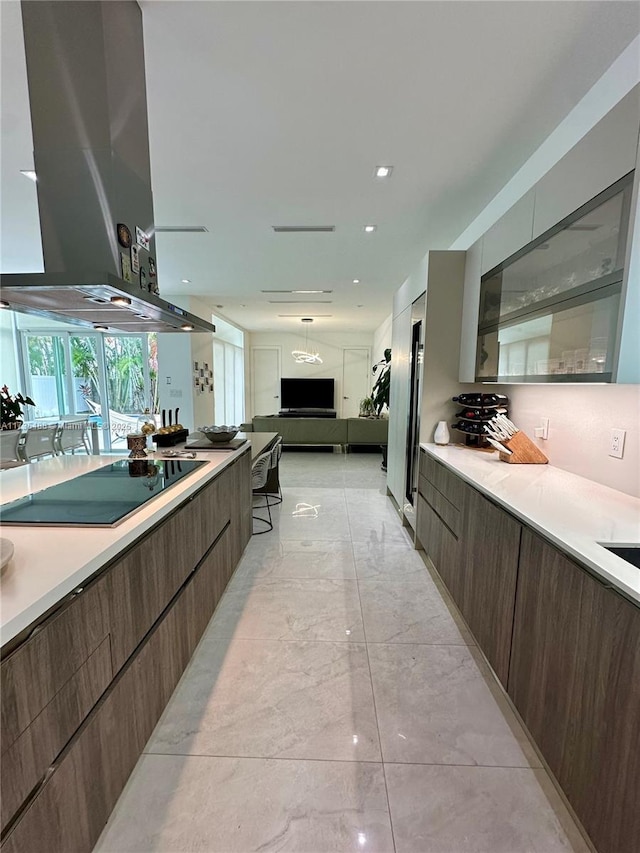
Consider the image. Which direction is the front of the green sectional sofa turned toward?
away from the camera

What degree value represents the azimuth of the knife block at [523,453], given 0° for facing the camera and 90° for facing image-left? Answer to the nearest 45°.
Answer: approximately 90°

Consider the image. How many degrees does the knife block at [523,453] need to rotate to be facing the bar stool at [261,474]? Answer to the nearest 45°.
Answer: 0° — it already faces it

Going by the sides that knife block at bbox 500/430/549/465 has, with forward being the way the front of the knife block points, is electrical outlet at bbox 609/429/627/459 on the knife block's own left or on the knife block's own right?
on the knife block's own left

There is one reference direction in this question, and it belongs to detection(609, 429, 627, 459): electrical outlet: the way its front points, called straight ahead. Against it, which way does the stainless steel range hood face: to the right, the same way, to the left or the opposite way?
the opposite way

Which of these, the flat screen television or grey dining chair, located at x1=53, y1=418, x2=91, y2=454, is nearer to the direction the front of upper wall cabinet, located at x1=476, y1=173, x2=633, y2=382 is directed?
the grey dining chair

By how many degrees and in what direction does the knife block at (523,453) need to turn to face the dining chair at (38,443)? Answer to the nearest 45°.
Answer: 0° — it already faces it

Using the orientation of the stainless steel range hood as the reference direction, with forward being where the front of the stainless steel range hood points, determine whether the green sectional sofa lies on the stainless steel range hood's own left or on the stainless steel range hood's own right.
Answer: on the stainless steel range hood's own left

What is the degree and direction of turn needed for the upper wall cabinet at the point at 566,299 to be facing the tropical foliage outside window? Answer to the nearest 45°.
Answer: approximately 45° to its right

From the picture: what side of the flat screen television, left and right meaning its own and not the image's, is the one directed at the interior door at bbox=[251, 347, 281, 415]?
right

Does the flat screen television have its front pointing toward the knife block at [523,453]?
yes
